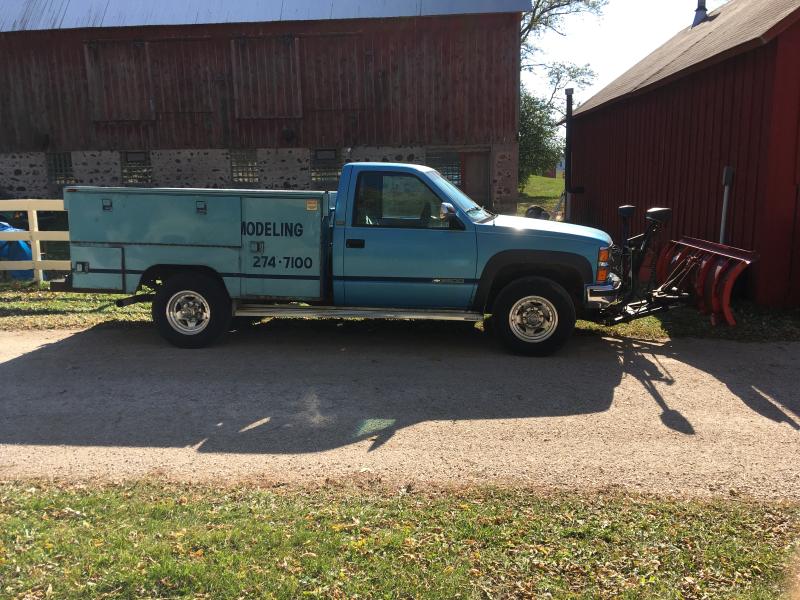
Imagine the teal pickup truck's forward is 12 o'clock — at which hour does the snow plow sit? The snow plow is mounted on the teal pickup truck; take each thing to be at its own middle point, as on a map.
The snow plow is roughly at 12 o'clock from the teal pickup truck.

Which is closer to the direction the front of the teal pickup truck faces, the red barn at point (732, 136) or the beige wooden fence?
the red barn

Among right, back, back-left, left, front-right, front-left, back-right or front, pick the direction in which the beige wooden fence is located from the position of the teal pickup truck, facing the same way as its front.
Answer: back-left

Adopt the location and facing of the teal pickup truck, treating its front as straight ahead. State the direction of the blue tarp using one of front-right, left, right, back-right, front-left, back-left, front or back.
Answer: back-left

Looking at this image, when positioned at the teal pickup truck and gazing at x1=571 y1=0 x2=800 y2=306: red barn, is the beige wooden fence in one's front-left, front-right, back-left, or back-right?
back-left

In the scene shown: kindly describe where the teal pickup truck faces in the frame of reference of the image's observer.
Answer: facing to the right of the viewer

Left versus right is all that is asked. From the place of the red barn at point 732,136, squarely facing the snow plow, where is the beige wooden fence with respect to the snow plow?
right

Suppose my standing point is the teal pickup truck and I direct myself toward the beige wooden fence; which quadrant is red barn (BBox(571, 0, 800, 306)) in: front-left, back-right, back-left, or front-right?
back-right
